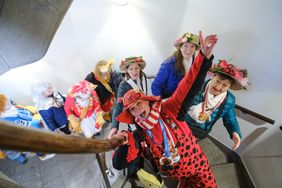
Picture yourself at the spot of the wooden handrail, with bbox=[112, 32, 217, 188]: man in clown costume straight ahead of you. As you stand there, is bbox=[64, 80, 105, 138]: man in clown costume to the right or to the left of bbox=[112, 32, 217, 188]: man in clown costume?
left

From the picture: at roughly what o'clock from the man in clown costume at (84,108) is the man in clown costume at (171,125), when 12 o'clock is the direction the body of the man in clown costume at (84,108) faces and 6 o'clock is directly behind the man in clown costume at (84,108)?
the man in clown costume at (171,125) is roughly at 11 o'clock from the man in clown costume at (84,108).

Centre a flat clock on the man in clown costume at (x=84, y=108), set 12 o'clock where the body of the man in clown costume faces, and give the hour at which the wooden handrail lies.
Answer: The wooden handrail is roughly at 12 o'clock from the man in clown costume.

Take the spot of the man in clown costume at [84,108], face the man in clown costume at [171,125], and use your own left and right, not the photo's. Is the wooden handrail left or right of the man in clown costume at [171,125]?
right

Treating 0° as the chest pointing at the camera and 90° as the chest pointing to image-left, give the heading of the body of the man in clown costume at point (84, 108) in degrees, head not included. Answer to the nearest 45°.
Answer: approximately 0°
